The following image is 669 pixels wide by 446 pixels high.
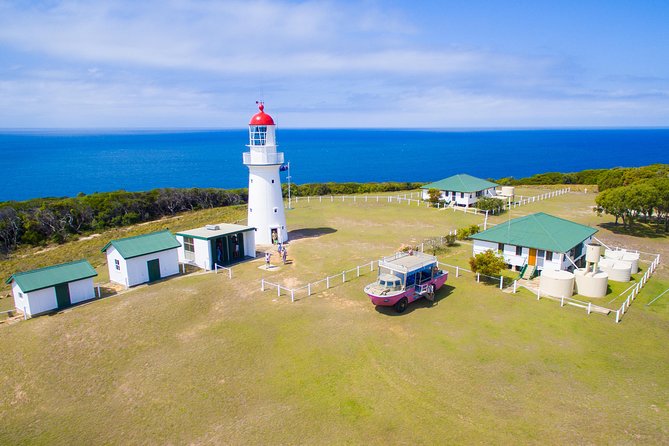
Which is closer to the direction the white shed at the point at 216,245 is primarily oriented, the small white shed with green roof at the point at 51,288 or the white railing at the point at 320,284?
the white railing

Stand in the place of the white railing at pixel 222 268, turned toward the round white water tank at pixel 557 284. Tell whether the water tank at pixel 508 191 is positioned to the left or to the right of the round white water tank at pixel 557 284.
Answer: left

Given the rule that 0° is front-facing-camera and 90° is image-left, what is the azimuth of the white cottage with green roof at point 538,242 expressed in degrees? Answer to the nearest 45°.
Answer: approximately 45°

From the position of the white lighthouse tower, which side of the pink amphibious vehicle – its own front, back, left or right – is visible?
right

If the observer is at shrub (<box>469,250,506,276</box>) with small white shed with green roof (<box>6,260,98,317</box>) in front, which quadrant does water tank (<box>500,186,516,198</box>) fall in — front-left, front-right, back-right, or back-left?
back-right

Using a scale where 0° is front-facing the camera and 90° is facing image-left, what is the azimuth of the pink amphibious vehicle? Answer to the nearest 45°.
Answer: approximately 45°
